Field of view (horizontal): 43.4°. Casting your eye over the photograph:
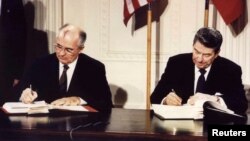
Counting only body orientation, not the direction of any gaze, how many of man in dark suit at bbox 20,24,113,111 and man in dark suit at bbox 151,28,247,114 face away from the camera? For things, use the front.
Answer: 0

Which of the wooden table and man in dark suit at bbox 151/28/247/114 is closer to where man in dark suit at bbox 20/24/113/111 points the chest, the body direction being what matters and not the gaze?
the wooden table

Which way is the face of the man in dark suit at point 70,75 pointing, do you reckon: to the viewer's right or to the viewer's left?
to the viewer's left

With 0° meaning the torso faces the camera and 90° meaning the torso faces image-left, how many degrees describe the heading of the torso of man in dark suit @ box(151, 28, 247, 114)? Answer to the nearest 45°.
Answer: approximately 45°

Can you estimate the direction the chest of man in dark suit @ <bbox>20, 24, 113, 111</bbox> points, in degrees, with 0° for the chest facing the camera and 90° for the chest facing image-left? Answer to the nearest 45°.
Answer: approximately 45°

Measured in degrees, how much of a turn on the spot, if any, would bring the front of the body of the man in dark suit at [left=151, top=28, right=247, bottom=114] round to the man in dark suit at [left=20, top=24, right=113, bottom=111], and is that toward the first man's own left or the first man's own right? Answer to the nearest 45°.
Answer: approximately 45° to the first man's own right

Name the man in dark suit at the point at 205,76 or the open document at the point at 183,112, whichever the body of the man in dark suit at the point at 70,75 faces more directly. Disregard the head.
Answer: the open document

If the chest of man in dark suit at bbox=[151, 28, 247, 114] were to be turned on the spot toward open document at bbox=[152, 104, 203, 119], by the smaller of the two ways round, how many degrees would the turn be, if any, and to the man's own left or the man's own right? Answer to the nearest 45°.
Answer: approximately 45° to the man's own left

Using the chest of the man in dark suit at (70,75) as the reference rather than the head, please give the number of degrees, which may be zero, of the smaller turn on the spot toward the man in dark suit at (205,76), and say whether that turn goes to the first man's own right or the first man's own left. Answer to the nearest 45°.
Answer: approximately 135° to the first man's own left
